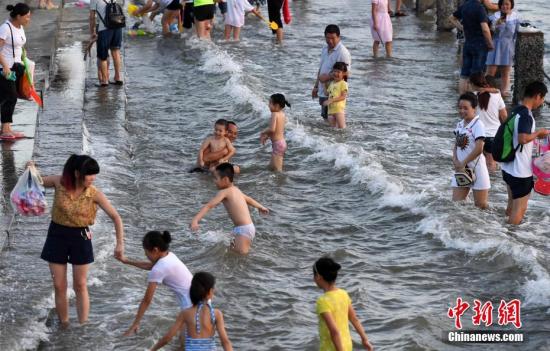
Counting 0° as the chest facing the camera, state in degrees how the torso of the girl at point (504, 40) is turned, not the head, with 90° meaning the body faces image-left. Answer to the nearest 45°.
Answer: approximately 0°

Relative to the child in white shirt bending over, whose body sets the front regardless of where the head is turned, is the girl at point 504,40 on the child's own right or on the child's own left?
on the child's own right

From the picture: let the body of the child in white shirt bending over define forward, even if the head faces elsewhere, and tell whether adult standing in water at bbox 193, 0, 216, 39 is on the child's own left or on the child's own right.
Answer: on the child's own right

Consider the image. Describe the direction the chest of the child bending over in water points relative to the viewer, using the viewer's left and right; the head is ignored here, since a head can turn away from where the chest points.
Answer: facing to the left of the viewer

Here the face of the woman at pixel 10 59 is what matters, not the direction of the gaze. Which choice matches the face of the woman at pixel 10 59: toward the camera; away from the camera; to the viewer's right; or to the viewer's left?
to the viewer's right

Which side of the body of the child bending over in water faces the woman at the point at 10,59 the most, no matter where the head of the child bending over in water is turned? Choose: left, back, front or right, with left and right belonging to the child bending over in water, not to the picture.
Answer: right

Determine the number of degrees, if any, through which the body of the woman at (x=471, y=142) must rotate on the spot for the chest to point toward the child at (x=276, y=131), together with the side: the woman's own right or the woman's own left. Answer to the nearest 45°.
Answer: approximately 90° to the woman's own right
